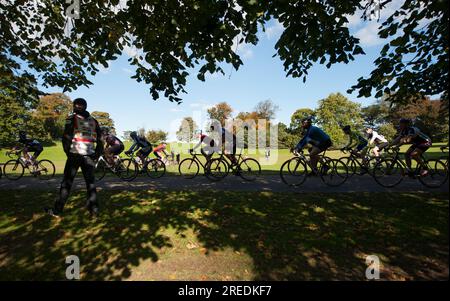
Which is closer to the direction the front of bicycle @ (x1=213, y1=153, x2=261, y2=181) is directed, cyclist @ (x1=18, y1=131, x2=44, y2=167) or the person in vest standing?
the cyclist

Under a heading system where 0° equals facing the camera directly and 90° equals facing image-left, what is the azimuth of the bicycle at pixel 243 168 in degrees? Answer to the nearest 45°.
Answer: approximately 90°

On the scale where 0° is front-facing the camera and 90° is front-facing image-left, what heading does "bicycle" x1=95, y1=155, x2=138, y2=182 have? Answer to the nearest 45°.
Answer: approximately 90°

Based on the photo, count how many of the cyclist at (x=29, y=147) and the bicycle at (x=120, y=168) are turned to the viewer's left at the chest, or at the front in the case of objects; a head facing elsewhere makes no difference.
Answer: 2

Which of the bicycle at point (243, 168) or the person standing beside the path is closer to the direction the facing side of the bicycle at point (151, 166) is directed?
the person standing beside the path

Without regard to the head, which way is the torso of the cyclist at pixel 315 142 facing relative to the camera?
to the viewer's left

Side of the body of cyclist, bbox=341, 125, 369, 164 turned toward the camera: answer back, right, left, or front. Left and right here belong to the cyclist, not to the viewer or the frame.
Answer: left

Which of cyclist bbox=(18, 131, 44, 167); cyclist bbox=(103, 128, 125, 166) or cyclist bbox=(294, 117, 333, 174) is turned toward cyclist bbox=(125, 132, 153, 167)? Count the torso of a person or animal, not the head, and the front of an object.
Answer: cyclist bbox=(294, 117, 333, 174)

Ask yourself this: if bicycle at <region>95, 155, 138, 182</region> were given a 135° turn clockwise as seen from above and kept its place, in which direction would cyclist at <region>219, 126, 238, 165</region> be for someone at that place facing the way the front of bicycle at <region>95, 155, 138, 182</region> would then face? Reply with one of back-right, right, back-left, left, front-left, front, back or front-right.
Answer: right
